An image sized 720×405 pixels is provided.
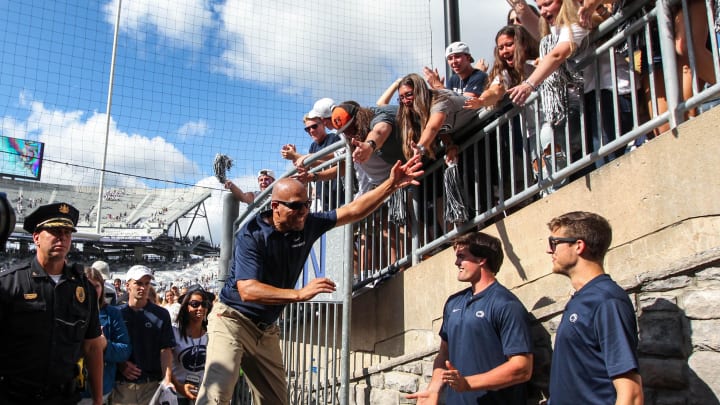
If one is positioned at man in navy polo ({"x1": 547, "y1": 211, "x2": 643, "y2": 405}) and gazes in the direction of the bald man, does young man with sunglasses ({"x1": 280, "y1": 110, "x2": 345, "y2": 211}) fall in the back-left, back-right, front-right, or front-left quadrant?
front-right

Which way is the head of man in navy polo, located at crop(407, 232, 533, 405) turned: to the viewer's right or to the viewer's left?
to the viewer's left

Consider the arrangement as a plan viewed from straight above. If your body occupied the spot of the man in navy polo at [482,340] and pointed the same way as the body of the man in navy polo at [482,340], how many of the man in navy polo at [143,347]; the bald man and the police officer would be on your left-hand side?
0

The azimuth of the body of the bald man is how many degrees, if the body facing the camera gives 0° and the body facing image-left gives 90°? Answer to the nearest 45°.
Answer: approximately 315°

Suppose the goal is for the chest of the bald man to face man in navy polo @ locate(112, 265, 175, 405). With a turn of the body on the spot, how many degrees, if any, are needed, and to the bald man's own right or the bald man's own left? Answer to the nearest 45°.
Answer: approximately 180°

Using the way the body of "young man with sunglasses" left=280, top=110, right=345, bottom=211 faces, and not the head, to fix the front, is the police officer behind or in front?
in front

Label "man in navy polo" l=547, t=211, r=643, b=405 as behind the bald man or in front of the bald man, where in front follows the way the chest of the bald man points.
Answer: in front

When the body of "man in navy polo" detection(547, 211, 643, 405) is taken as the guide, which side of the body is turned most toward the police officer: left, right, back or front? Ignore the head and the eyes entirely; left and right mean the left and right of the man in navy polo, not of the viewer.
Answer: front

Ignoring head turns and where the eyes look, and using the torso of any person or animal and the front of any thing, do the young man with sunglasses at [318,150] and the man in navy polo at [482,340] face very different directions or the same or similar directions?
same or similar directions

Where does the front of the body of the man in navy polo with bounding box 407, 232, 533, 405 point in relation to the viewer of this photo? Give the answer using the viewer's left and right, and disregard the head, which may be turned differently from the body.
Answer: facing the viewer and to the left of the viewer

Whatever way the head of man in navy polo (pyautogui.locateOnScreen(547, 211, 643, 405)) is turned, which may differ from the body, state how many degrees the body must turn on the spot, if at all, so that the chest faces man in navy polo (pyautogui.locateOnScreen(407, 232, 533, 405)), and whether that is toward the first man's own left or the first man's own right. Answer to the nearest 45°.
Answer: approximately 45° to the first man's own right
